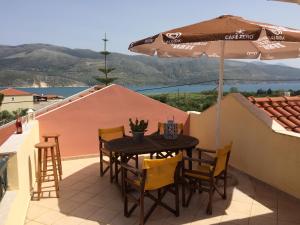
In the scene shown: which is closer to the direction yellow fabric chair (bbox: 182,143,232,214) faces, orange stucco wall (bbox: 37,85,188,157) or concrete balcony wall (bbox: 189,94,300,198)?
the orange stucco wall

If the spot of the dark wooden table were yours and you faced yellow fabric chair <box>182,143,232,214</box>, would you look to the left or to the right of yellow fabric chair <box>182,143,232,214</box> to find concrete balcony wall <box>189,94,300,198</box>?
left

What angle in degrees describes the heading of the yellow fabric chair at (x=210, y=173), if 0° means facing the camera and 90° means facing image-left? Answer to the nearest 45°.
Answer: approximately 135°

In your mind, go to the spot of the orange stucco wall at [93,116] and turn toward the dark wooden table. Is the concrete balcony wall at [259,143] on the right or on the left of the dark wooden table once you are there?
left

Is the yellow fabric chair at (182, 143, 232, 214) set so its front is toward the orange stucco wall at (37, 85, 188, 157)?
yes

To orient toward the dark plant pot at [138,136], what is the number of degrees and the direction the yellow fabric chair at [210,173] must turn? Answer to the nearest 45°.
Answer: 0° — it already faces it

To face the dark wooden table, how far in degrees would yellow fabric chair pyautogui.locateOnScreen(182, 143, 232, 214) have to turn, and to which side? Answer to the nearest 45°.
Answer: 0° — it already faces it
